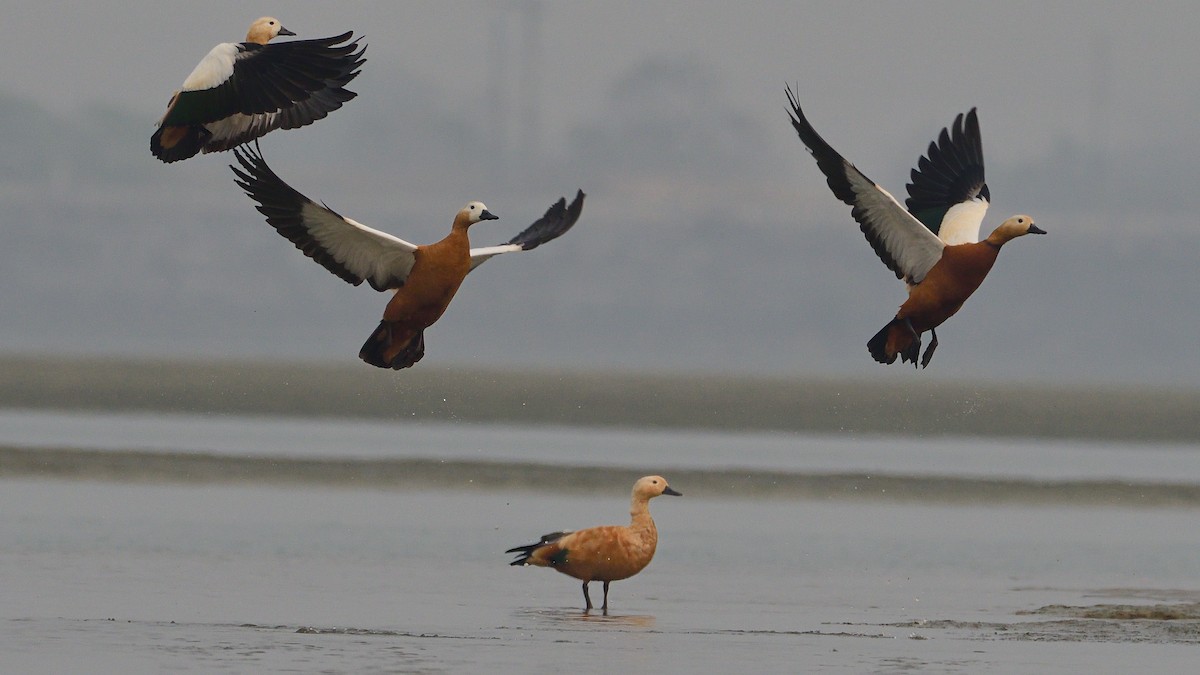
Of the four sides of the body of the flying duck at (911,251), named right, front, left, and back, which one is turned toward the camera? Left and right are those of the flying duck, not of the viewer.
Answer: right

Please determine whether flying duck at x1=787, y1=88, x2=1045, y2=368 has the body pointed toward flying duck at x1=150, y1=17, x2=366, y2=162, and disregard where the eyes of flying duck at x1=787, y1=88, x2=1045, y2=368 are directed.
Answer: no

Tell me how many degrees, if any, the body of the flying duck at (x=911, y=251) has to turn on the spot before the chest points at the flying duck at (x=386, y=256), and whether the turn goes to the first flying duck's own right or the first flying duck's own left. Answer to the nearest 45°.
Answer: approximately 180°

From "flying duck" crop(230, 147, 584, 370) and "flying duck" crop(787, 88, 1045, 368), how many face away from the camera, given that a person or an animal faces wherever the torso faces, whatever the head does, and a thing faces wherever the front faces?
0

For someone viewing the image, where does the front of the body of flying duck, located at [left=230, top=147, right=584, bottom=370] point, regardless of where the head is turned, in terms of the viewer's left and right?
facing the viewer and to the right of the viewer
